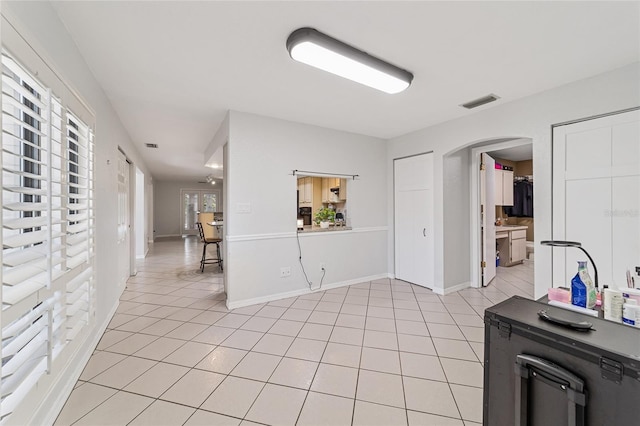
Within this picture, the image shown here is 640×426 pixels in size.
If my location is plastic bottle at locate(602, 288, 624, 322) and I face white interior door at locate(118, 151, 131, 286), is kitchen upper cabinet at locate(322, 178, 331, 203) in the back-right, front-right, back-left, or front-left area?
front-right

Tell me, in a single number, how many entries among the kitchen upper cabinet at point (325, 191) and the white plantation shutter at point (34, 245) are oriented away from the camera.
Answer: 0

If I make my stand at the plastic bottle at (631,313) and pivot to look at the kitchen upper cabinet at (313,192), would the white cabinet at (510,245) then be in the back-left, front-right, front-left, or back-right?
front-right

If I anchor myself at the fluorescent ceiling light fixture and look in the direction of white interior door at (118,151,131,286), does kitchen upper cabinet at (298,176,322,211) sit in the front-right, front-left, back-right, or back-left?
front-right

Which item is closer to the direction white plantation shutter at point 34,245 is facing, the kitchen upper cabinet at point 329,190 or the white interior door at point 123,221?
the kitchen upper cabinet

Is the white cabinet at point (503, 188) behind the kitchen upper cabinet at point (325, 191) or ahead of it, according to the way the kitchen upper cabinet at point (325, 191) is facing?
ahead

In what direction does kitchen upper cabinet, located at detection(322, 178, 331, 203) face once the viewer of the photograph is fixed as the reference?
facing the viewer and to the right of the viewer

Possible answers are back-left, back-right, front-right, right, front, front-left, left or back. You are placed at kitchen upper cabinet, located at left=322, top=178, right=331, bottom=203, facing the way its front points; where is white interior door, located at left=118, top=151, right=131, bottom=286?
right

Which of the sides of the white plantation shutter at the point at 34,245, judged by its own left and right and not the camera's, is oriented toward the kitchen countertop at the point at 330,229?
front

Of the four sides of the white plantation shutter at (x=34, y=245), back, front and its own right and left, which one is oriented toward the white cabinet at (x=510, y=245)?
front

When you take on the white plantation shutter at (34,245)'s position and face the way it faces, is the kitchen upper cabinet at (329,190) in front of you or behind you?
in front

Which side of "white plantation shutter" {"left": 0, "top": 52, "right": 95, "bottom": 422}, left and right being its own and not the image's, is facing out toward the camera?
right

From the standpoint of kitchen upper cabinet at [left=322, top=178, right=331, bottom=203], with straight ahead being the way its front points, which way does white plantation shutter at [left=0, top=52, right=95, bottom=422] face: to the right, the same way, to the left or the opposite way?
to the left
